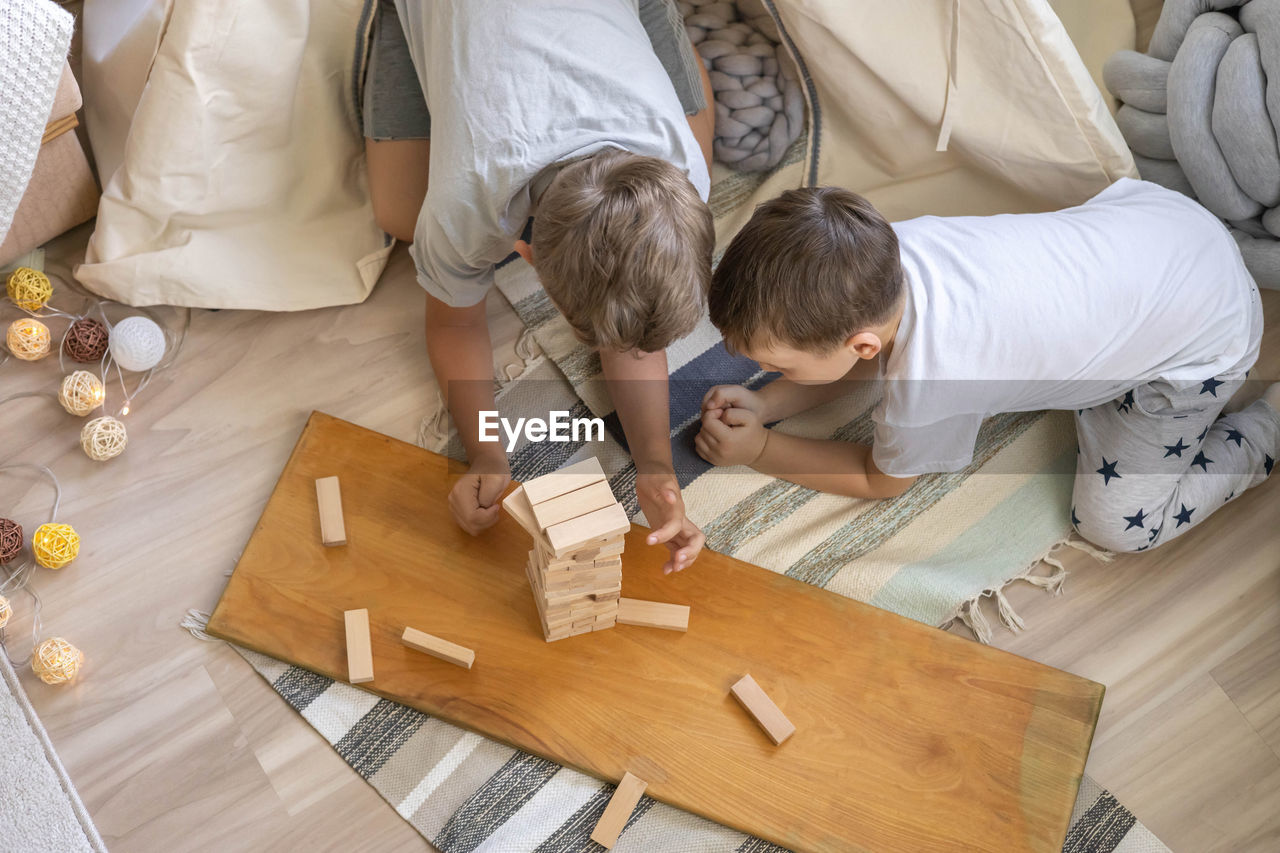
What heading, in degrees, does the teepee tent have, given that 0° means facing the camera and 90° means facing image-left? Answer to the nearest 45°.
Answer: approximately 0°

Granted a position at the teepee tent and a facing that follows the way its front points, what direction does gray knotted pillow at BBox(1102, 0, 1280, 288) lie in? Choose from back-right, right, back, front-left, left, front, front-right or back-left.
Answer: left

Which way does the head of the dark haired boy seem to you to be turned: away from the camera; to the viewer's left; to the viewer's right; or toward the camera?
to the viewer's left
